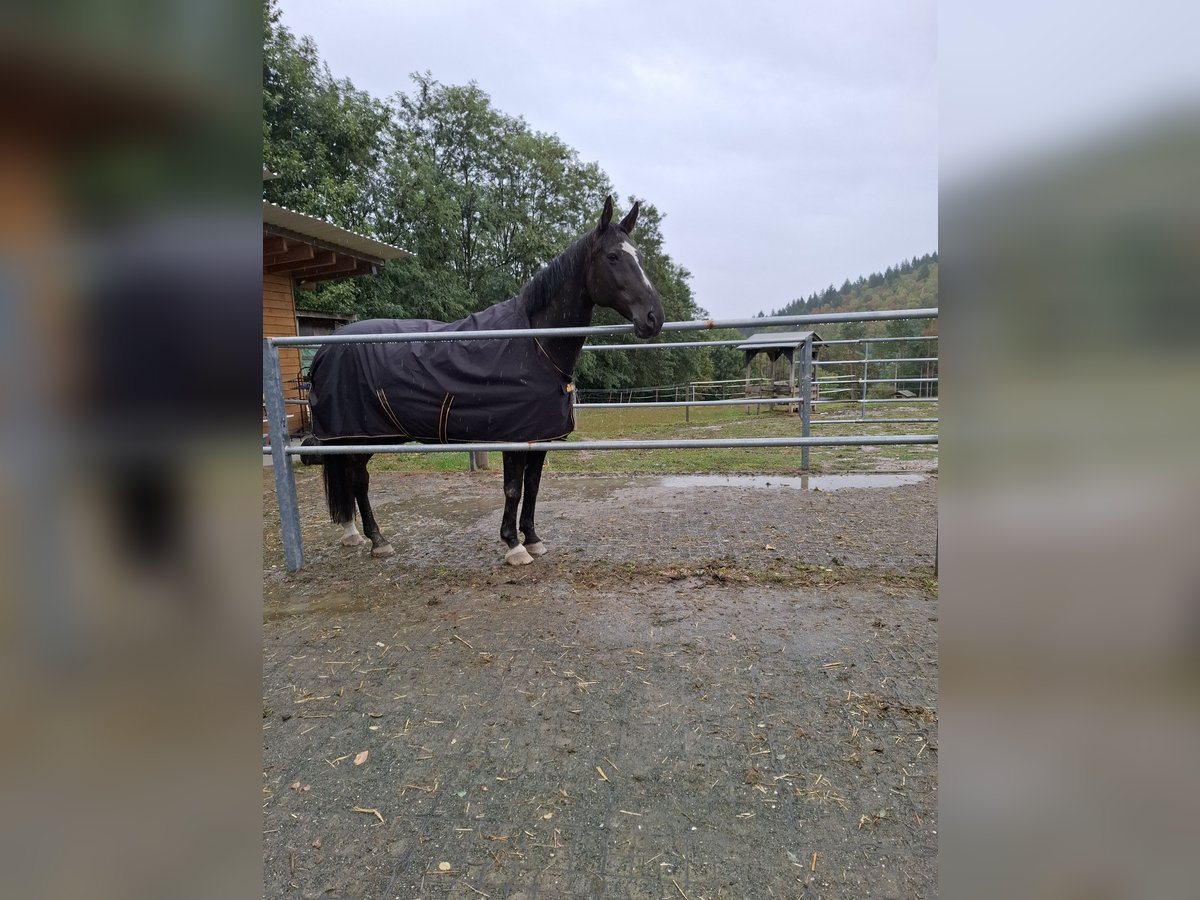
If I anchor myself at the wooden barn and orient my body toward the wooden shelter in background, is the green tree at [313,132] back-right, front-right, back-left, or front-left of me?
front-left

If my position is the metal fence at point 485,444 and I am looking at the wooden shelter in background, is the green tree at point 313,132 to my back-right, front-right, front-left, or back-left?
front-left

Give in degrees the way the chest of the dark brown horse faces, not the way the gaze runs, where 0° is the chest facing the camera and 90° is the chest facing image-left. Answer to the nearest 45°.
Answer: approximately 270°
